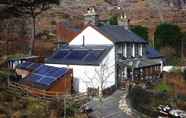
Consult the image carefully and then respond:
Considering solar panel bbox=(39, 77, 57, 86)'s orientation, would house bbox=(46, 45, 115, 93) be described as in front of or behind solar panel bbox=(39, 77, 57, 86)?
behind

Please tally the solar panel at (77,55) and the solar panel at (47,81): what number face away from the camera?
0

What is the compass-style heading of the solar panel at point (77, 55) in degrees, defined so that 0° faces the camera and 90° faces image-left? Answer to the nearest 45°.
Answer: approximately 45°

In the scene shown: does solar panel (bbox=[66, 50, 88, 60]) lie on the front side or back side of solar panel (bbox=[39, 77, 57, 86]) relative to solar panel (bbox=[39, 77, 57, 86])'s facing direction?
on the back side

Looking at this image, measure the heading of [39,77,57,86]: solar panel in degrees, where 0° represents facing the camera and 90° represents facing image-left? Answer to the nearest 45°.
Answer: approximately 45°

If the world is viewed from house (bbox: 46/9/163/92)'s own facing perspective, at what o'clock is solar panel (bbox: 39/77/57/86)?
The solar panel is roughly at 3 o'clock from the house.

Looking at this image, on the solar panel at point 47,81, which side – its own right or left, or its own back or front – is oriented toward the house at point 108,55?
back

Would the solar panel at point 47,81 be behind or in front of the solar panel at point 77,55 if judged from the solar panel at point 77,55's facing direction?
in front
